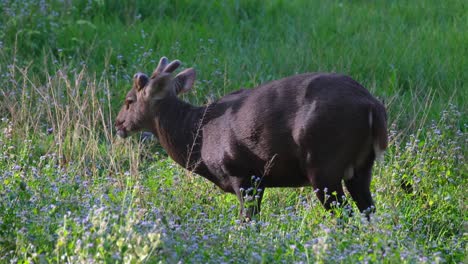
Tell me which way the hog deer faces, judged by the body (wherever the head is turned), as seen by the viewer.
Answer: to the viewer's left
